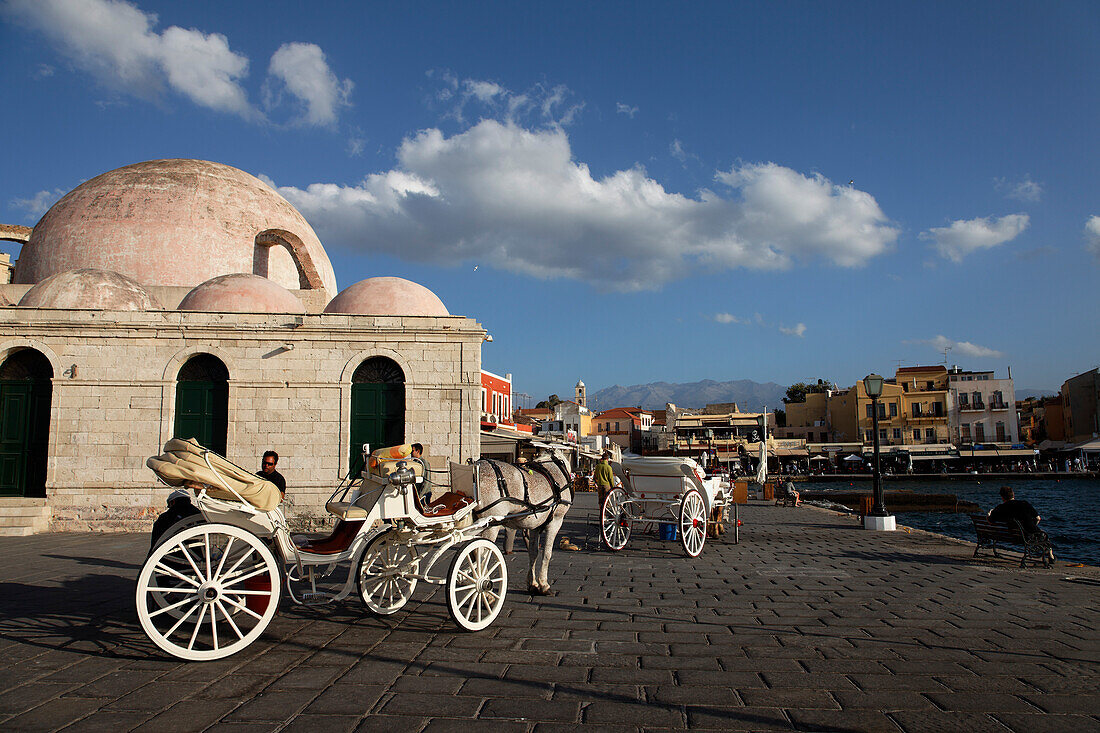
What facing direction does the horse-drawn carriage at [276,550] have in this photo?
to the viewer's right

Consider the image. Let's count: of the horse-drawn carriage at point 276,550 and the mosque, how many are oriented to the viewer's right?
1

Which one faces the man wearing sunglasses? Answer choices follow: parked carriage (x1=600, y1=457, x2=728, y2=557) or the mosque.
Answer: the mosque

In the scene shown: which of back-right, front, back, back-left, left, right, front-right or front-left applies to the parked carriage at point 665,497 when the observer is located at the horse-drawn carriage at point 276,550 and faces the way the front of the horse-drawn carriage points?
front-left

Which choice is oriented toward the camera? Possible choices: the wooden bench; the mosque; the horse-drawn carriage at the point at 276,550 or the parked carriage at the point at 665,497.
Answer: the mosque

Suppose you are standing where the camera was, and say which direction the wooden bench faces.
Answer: facing away from the viewer and to the right of the viewer

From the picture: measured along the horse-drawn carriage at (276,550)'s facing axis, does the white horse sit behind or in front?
in front

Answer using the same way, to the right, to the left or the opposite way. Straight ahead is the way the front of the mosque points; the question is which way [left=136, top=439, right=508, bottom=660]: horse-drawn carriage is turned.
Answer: to the left

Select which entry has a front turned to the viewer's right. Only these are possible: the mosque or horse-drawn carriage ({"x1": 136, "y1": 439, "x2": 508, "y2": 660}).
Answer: the horse-drawn carriage

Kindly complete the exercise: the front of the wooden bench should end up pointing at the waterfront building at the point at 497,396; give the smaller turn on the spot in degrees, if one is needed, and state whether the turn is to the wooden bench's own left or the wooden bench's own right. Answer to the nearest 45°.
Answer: approximately 90° to the wooden bench's own left

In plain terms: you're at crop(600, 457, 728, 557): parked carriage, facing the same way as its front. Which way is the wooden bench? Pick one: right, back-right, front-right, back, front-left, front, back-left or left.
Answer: front-right

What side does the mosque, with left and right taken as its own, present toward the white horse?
front

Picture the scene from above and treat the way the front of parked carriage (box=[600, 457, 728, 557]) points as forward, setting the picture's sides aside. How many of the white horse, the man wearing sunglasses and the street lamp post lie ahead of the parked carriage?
1

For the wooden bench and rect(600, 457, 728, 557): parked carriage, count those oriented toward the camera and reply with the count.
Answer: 0

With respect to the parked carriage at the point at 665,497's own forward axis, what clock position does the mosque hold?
The mosque is roughly at 8 o'clock from the parked carriage.
